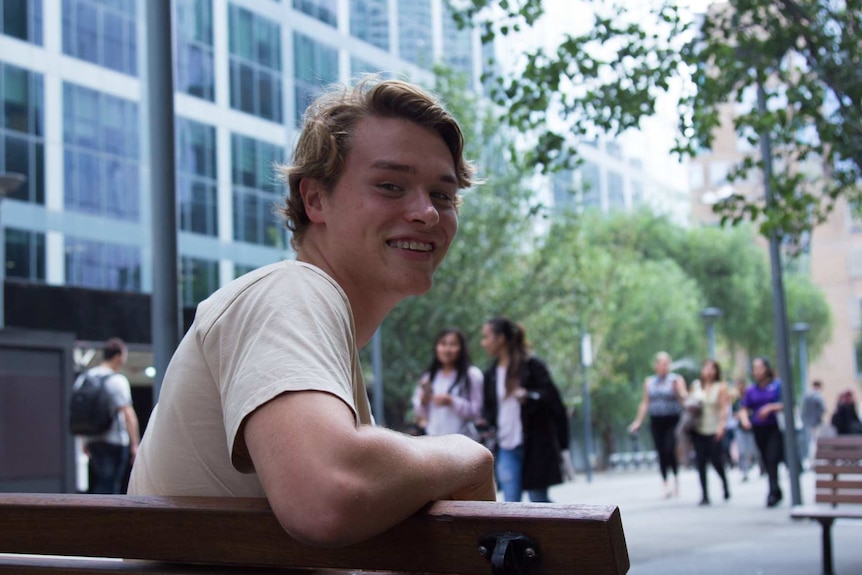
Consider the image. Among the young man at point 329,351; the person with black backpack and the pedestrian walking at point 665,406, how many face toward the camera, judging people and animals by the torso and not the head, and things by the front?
1

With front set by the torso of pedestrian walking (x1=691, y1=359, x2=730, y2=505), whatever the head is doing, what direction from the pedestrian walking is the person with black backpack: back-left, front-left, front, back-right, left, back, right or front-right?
front-right

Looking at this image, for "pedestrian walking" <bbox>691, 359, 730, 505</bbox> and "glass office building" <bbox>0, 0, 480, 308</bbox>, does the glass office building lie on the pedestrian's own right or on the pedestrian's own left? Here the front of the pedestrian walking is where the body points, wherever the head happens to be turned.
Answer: on the pedestrian's own right

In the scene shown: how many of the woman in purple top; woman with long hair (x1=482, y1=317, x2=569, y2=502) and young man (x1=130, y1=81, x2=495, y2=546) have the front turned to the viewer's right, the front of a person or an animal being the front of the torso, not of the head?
1

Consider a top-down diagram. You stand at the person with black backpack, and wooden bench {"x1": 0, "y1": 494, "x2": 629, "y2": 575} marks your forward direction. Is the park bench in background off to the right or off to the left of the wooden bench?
left

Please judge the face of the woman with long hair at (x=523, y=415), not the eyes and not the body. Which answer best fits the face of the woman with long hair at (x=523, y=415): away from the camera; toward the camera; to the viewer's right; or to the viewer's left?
to the viewer's left

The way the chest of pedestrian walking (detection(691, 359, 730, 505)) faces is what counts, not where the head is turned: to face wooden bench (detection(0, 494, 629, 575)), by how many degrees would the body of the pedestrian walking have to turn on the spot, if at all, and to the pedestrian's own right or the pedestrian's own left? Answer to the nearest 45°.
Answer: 0° — they already face it

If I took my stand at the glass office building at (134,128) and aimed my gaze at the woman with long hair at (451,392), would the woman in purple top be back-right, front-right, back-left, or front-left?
front-left

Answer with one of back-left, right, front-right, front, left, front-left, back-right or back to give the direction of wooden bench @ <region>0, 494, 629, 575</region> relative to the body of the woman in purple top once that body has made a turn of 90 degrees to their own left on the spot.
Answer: right

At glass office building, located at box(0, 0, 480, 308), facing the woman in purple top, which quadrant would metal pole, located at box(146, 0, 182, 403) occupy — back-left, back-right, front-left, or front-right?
front-right

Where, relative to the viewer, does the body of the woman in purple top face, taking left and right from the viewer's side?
facing the viewer

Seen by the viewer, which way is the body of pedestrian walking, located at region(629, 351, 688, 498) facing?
toward the camera

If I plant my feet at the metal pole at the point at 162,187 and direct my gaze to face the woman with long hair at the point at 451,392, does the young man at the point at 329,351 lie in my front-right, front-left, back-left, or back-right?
back-right
